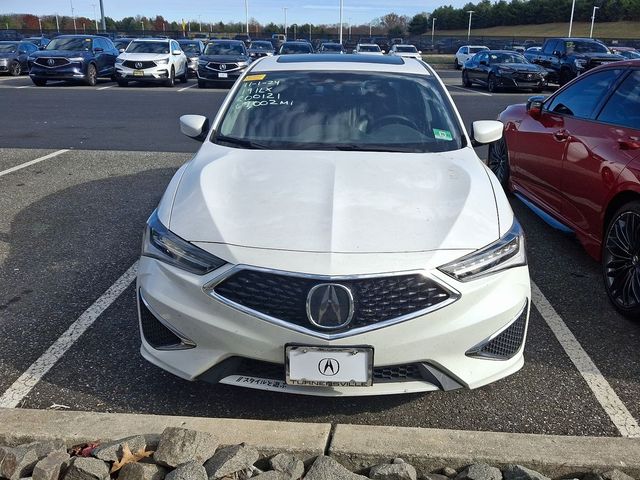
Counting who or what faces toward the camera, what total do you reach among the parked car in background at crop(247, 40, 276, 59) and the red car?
1

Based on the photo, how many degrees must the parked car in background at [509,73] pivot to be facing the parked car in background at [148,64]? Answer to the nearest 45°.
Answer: approximately 135° to its right

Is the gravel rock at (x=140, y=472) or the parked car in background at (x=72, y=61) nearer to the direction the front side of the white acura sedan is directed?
the gravel rock

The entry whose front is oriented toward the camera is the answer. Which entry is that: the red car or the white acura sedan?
the white acura sedan

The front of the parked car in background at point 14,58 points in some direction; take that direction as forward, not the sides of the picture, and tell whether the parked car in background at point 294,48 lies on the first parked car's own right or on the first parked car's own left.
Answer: on the first parked car's own left

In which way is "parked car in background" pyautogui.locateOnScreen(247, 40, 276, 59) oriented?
toward the camera

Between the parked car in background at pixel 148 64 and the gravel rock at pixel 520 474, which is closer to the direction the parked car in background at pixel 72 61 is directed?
the gravel rock

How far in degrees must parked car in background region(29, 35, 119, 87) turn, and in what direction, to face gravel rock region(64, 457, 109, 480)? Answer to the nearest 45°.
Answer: approximately 45° to its left

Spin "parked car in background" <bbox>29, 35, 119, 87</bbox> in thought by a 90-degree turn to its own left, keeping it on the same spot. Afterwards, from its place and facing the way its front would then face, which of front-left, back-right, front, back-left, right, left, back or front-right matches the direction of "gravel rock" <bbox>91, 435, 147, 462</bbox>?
front-right

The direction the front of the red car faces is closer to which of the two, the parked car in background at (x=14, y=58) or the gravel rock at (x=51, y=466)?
the parked car in background

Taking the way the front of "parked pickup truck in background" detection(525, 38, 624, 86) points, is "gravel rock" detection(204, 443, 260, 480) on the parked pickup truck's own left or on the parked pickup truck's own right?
on the parked pickup truck's own right

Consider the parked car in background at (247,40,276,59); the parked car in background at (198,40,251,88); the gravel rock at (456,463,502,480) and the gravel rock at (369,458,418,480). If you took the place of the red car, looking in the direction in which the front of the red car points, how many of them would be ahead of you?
2

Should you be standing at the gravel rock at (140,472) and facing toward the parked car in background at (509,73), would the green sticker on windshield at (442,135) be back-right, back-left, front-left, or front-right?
front-right

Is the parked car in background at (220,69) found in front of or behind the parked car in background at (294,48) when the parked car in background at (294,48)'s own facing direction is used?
in front

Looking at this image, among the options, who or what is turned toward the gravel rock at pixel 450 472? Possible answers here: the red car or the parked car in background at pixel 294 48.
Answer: the parked car in background

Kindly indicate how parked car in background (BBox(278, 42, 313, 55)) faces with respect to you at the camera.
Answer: facing the viewer

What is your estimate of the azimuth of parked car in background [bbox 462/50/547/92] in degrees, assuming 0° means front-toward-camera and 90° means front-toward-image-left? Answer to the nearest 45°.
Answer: approximately 315°

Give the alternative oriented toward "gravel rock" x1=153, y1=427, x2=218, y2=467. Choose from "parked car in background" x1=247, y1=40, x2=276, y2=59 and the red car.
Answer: the parked car in background

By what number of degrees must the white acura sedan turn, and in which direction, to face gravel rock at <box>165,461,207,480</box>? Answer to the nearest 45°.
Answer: approximately 45° to its right

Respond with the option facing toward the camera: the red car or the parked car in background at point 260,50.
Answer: the parked car in background

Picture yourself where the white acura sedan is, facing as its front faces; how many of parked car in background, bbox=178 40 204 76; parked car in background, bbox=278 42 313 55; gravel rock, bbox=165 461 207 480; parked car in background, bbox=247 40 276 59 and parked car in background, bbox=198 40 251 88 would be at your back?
4

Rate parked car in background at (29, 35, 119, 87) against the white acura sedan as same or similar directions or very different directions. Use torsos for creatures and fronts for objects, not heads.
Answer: same or similar directions
